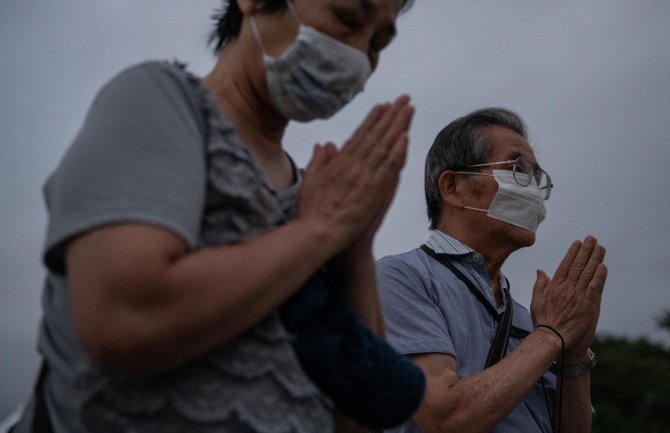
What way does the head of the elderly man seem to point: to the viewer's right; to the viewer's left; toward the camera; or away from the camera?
to the viewer's right

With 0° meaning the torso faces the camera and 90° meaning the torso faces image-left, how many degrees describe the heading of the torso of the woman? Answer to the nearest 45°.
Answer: approximately 315°

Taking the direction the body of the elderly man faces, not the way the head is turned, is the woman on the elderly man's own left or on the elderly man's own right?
on the elderly man's own right

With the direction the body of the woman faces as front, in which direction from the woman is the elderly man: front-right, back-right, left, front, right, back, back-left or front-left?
left

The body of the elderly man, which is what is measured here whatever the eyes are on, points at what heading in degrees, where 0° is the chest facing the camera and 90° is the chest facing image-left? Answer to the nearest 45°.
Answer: approximately 315°
